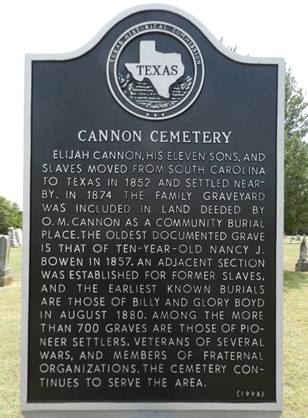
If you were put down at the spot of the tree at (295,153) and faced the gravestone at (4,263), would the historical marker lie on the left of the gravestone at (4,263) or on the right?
left

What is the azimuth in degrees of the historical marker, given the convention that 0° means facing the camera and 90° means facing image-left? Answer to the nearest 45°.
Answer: approximately 0°

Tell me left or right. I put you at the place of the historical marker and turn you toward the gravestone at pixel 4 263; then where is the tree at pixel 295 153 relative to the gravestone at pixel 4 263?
right

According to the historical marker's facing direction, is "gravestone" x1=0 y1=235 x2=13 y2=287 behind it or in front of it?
behind

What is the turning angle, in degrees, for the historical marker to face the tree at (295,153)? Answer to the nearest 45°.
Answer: approximately 135° to its left
